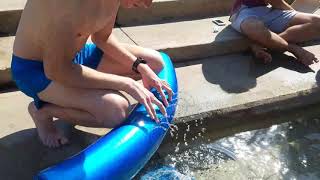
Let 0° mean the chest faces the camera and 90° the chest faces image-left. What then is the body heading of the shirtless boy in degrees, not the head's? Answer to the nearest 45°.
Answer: approximately 270°

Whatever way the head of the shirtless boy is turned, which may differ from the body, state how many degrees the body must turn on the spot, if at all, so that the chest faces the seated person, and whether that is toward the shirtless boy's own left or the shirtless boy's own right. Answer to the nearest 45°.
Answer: approximately 45° to the shirtless boy's own left
